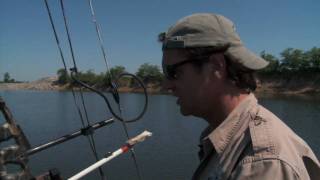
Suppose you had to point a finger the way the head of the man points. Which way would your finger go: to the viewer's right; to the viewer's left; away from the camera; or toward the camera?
to the viewer's left

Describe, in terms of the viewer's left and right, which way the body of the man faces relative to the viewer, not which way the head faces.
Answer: facing to the left of the viewer
